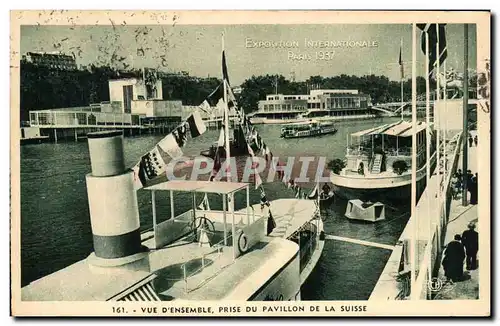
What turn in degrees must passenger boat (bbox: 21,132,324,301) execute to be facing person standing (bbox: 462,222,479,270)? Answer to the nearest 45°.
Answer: approximately 45° to its right

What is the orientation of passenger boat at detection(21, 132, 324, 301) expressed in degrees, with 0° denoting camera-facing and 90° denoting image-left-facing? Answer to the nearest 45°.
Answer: approximately 225°

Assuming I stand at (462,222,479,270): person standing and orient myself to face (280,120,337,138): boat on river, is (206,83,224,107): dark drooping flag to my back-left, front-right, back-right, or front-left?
front-left

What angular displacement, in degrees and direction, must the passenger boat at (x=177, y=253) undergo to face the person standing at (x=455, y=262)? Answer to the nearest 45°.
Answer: approximately 45° to its right
